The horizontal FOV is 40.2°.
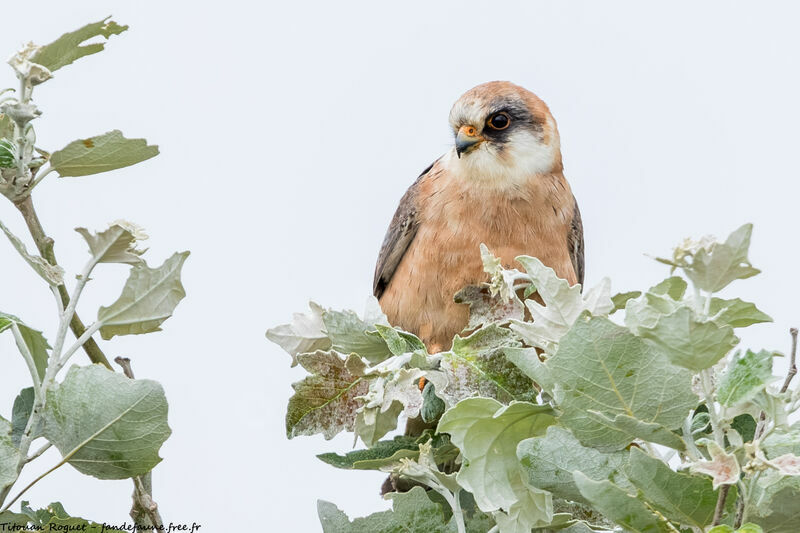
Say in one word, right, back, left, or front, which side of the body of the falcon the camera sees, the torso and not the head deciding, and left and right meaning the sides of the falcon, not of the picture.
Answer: front

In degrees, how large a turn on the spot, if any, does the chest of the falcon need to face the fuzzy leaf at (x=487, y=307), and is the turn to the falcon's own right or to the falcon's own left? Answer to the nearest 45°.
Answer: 0° — it already faces it

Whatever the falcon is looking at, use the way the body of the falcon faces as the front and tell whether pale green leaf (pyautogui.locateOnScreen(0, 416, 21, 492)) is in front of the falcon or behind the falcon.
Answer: in front

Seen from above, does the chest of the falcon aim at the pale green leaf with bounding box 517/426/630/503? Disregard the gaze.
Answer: yes

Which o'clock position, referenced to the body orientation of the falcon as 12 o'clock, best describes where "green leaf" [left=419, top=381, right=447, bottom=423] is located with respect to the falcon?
The green leaf is roughly at 12 o'clock from the falcon.

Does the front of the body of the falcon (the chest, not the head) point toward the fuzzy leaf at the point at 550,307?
yes

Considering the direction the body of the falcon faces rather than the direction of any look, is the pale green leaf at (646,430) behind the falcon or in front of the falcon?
in front
